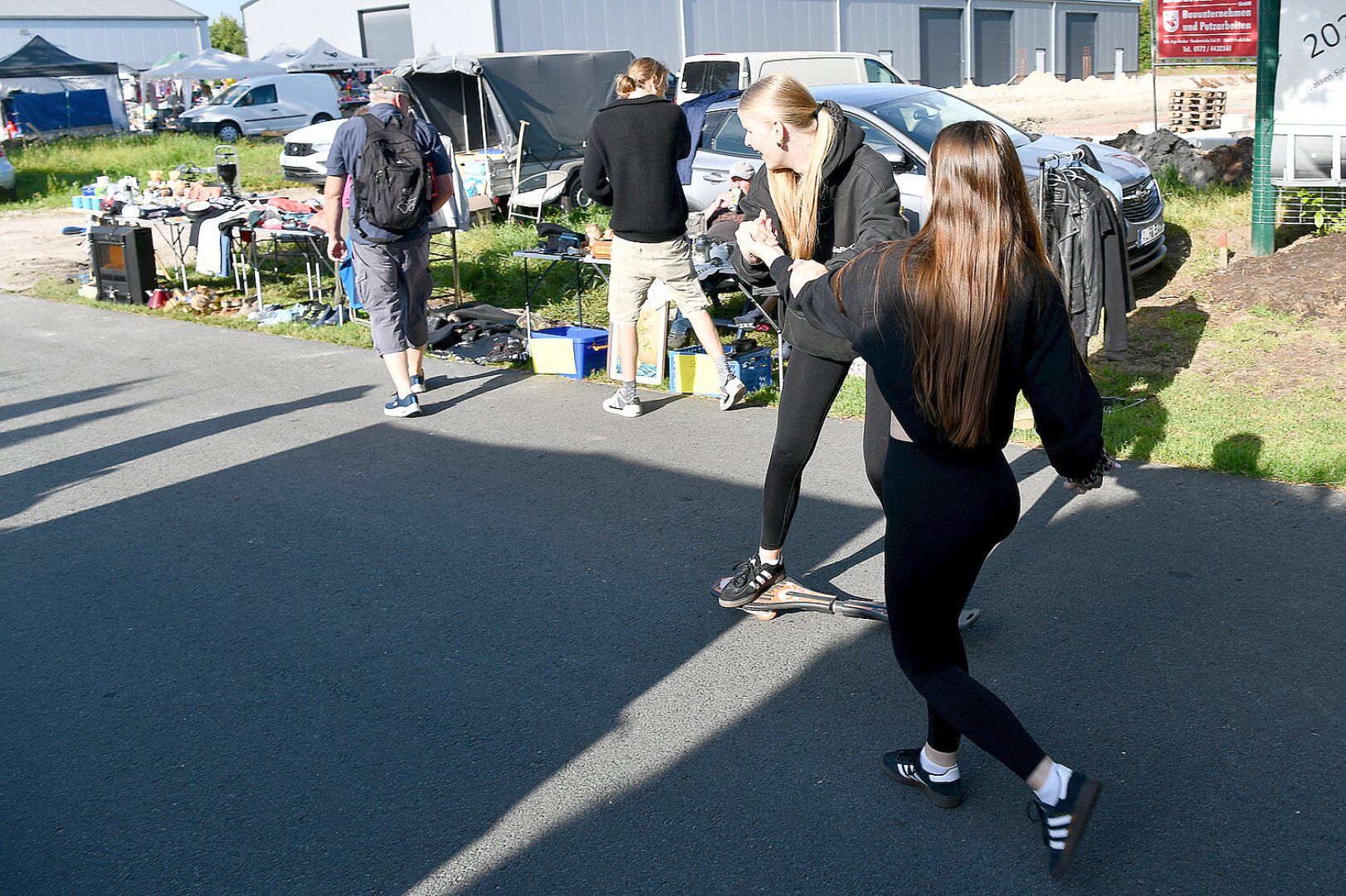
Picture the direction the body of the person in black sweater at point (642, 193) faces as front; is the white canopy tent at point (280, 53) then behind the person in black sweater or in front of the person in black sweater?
in front

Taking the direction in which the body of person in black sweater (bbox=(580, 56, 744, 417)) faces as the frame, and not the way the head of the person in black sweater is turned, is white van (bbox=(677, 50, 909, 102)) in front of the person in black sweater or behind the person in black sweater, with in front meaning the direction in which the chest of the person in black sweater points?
in front

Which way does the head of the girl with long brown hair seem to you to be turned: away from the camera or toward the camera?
away from the camera

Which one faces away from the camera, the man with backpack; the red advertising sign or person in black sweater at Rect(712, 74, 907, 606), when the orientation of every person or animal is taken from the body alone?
the man with backpack

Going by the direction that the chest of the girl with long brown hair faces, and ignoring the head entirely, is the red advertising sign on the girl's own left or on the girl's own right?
on the girl's own right

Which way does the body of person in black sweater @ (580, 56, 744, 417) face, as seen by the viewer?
away from the camera

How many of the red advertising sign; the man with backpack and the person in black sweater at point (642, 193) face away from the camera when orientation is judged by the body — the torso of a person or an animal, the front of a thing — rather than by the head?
2

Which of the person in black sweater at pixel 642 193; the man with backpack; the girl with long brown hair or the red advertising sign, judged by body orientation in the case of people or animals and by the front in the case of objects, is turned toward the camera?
the red advertising sign

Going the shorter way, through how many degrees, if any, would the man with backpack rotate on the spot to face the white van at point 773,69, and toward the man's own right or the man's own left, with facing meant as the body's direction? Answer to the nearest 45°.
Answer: approximately 45° to the man's own right

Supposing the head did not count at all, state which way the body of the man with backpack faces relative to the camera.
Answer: away from the camera

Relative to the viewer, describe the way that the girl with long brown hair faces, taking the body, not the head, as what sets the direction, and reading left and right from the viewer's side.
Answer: facing away from the viewer and to the left of the viewer
